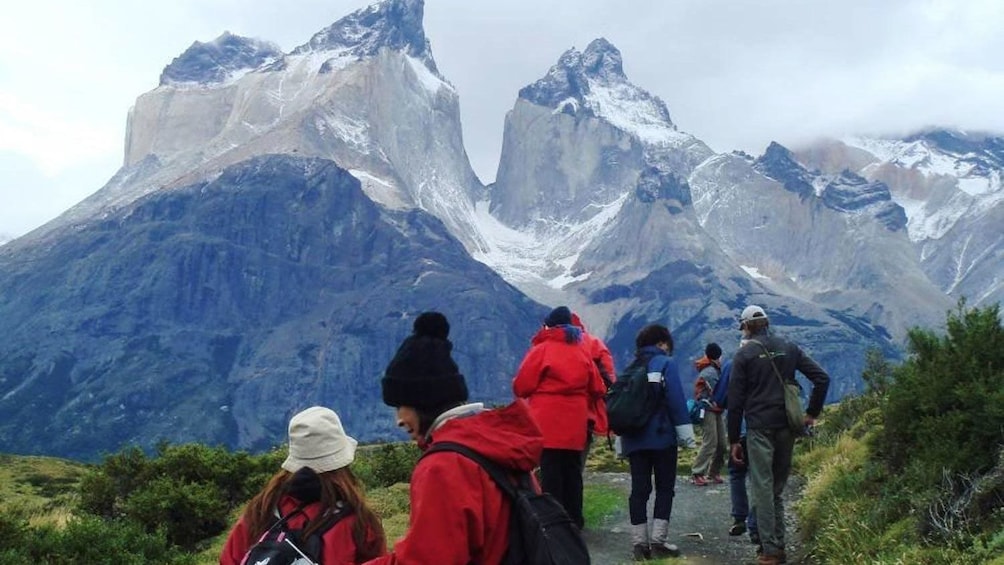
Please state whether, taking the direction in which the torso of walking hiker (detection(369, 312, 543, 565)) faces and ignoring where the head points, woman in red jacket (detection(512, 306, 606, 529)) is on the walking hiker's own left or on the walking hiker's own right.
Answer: on the walking hiker's own right

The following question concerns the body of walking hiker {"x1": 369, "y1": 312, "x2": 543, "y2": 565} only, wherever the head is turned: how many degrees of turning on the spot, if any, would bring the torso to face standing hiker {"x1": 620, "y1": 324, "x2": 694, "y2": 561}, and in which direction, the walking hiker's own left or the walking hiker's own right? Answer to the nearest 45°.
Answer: approximately 90° to the walking hiker's own right

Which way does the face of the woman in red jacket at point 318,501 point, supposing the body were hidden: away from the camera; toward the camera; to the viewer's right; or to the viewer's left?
away from the camera

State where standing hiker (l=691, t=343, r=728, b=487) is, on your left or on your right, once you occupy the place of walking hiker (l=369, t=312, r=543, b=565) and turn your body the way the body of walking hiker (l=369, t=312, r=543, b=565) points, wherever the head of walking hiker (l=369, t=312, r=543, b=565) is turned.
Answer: on your right

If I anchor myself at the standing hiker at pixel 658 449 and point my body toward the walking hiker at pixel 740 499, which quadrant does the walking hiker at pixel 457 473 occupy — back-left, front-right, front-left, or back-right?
back-right

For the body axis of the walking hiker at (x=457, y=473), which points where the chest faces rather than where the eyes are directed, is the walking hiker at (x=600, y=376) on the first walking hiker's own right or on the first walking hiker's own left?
on the first walking hiker's own right
